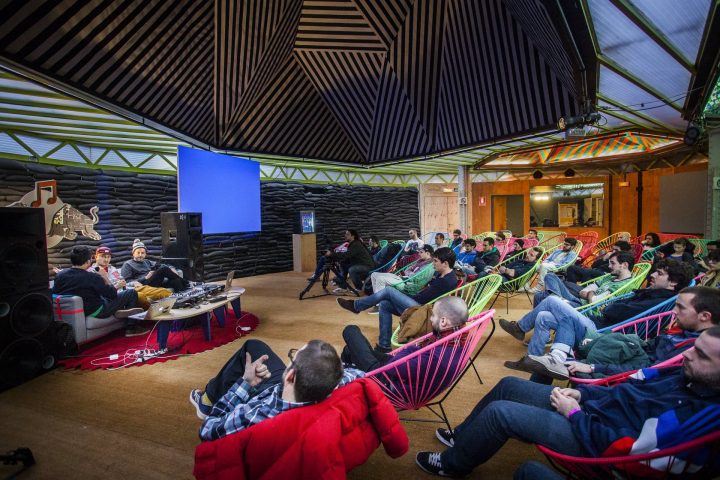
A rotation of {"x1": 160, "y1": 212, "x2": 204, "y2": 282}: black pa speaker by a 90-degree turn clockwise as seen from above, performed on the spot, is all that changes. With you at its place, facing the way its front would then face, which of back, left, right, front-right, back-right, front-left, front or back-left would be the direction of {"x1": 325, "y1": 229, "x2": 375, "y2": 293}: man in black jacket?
back-left

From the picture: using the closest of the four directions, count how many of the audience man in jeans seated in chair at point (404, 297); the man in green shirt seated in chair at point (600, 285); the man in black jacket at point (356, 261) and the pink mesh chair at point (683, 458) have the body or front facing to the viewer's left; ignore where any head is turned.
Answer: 4

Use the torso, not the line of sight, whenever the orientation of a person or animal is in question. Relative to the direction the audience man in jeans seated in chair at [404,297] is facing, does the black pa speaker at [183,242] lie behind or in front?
in front

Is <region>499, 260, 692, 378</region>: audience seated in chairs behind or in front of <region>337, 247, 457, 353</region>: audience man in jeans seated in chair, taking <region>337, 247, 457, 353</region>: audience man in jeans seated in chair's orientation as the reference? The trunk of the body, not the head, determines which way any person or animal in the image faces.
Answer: behind

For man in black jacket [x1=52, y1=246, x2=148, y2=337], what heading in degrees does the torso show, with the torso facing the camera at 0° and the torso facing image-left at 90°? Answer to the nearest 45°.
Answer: approximately 225°

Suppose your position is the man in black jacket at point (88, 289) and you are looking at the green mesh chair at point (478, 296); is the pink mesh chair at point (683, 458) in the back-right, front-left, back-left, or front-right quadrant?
front-right

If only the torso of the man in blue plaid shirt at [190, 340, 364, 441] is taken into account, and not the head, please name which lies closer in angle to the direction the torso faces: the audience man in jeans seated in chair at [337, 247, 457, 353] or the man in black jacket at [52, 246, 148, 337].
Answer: the man in black jacket

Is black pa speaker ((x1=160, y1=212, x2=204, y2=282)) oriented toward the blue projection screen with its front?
no

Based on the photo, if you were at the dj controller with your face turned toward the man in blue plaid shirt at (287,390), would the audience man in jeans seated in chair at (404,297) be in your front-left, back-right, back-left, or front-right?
front-left

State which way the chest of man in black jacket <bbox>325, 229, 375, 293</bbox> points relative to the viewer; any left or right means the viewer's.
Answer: facing to the left of the viewer

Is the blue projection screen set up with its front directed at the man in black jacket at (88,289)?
no

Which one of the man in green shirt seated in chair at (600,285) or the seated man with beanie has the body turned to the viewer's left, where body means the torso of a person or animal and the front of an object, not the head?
the man in green shirt seated in chair

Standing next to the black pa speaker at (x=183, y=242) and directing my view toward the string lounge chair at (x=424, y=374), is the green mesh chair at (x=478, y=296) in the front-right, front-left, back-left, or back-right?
front-left

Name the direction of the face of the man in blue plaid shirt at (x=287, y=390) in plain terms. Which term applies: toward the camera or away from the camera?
away from the camera

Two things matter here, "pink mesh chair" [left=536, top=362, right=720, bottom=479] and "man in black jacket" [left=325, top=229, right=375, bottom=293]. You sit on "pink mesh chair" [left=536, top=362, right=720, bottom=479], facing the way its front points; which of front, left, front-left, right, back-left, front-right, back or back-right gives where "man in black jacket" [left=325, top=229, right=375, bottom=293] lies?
front-right

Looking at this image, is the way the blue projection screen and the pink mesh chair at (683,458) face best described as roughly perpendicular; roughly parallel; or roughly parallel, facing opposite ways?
roughly parallel, facing opposite ways

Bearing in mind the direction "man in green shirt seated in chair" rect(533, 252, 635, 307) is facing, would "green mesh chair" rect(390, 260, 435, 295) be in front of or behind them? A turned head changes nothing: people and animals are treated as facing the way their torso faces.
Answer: in front

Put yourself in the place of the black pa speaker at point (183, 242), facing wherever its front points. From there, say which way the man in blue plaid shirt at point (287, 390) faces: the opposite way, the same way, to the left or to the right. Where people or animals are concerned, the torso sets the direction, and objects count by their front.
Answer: the opposite way

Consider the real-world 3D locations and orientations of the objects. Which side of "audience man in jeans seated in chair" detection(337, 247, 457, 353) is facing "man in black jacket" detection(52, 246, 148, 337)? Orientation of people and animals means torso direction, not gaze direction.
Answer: front

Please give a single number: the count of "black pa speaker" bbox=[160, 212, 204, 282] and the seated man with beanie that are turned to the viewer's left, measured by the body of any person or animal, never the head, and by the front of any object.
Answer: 0

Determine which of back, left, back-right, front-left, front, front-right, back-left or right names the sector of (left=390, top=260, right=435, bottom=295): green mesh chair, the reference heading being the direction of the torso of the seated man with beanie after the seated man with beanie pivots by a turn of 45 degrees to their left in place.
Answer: front-right

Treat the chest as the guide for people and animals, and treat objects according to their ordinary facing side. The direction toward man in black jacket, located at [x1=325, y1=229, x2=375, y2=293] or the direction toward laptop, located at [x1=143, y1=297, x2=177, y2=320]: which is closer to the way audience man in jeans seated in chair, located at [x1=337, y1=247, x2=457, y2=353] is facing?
the laptop
